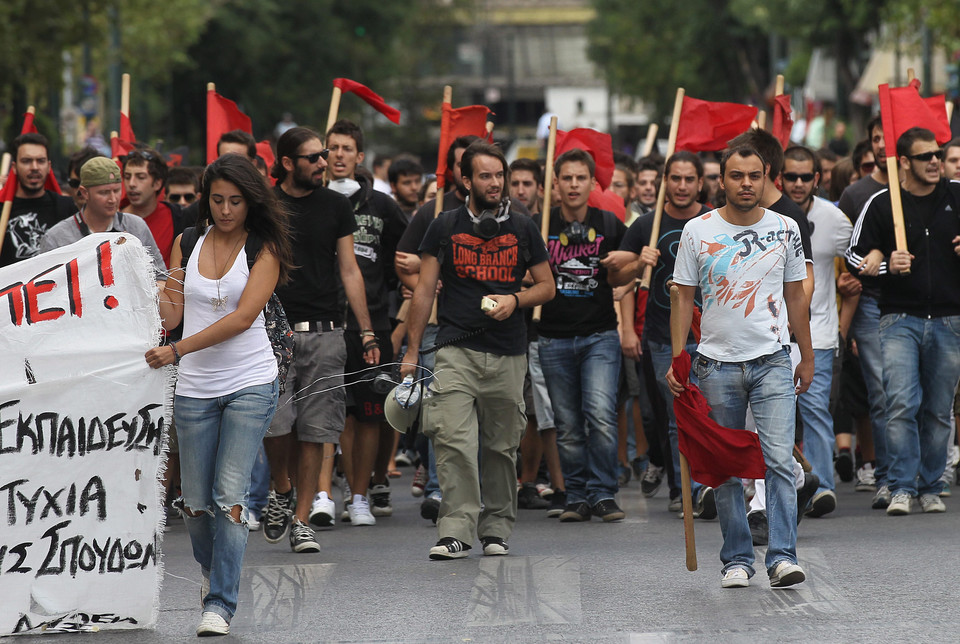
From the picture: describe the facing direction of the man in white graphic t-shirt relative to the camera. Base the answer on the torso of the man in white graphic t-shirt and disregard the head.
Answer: toward the camera

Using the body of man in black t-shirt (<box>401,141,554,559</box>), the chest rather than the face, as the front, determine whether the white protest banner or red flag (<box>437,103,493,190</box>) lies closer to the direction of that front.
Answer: the white protest banner

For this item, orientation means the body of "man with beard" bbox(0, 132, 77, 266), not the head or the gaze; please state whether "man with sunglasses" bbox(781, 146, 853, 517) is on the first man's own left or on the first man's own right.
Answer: on the first man's own left

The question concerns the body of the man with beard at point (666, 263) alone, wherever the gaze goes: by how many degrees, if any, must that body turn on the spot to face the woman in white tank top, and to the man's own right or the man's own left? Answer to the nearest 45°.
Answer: approximately 45° to the man's own right

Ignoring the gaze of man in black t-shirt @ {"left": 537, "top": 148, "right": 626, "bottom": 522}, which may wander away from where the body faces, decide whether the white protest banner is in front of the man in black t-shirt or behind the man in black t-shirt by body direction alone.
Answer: in front

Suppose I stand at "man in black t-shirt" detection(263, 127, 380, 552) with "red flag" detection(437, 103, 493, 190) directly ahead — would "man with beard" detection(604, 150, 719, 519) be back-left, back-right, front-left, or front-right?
front-right

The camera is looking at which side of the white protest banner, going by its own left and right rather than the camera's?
front

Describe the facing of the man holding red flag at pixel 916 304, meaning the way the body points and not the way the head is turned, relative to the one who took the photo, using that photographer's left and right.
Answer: facing the viewer

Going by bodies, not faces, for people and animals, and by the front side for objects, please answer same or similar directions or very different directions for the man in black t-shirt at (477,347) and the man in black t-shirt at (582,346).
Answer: same or similar directions

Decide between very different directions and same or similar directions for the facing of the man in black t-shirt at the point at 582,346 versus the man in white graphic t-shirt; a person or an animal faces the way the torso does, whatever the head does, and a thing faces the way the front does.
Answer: same or similar directions

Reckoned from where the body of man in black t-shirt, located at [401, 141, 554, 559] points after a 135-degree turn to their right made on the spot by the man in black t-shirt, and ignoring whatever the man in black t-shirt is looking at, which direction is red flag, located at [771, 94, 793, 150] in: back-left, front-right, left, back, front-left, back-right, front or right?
right

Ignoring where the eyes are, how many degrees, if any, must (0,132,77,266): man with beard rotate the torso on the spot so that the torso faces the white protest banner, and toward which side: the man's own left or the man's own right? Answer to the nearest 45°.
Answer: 0° — they already face it

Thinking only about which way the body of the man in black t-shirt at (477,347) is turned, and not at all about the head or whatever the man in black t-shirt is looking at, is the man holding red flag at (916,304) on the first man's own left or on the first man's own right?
on the first man's own left

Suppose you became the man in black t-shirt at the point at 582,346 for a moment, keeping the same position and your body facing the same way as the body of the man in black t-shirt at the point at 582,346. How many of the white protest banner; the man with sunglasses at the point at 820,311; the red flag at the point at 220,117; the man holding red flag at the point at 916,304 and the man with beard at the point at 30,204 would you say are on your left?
2
